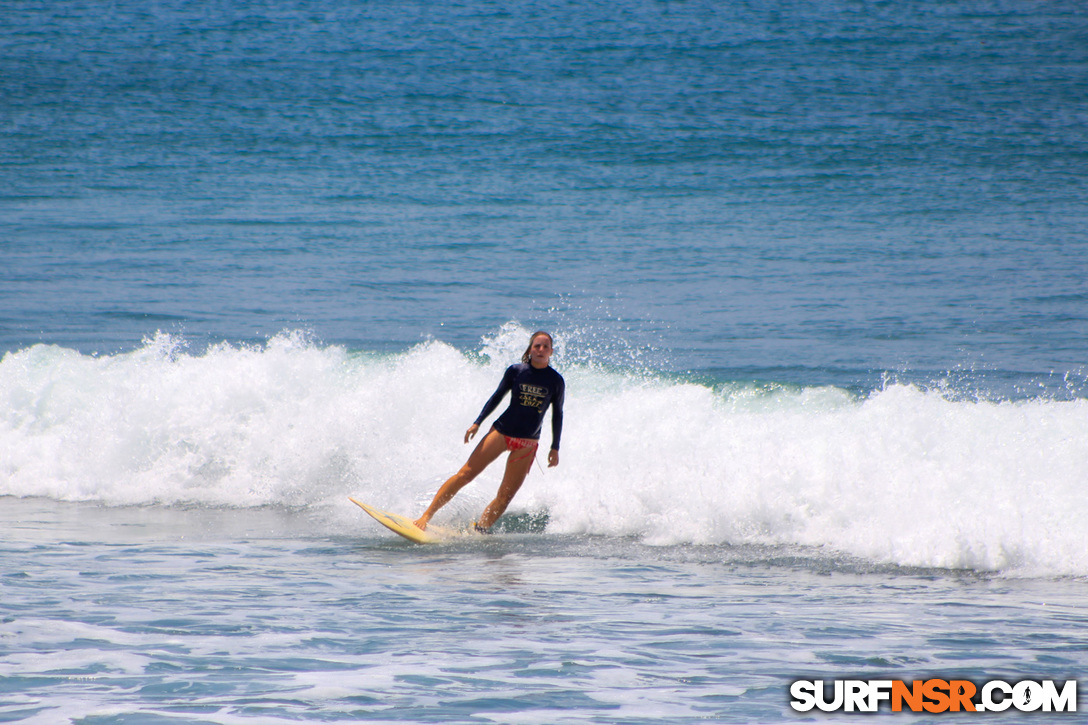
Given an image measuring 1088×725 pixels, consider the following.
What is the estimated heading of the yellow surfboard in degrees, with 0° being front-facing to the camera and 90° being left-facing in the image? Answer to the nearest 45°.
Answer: approximately 90°

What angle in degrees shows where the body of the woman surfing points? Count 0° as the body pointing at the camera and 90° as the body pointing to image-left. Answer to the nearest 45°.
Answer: approximately 0°
